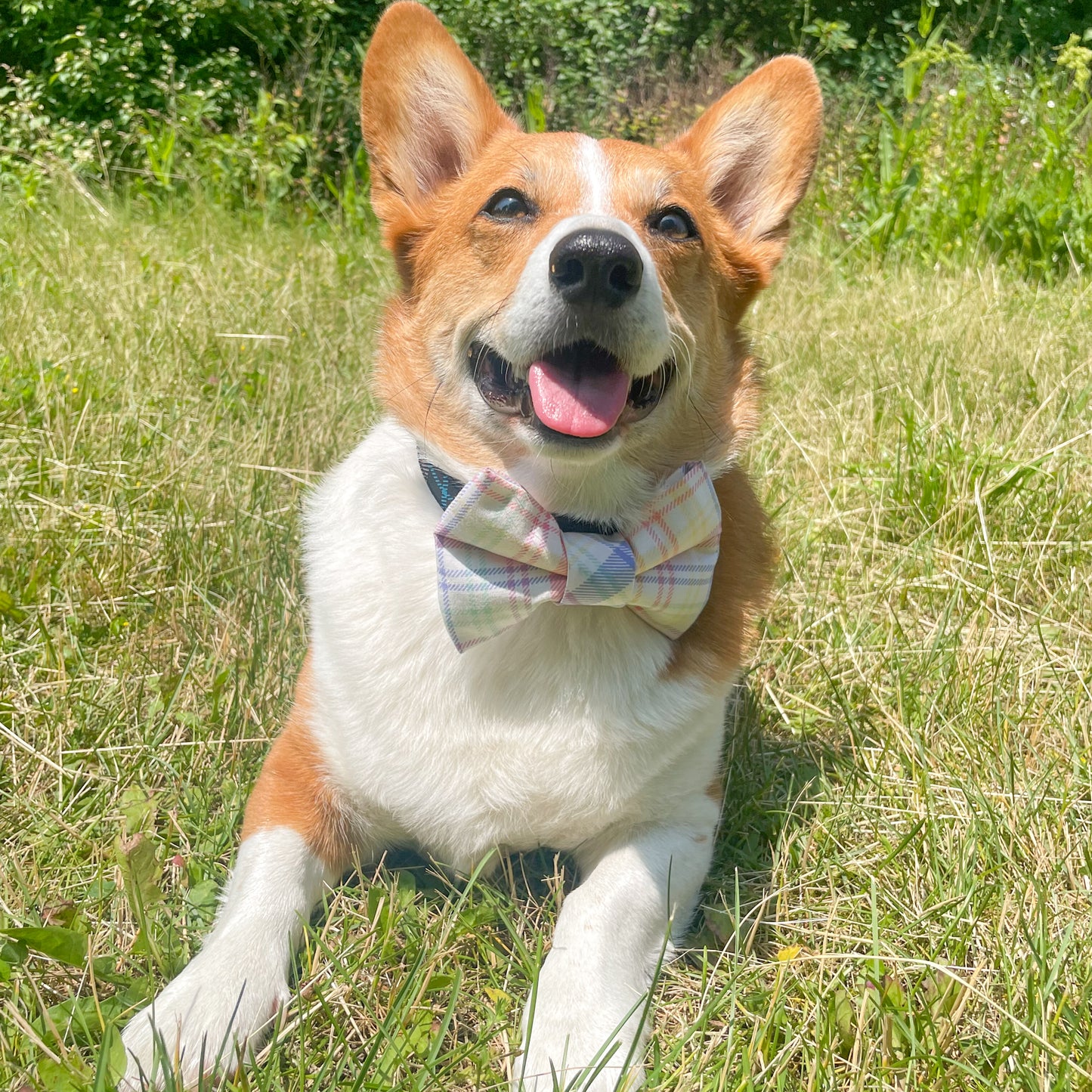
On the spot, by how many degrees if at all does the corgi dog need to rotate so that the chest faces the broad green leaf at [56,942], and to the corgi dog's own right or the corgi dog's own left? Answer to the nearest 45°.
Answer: approximately 45° to the corgi dog's own right

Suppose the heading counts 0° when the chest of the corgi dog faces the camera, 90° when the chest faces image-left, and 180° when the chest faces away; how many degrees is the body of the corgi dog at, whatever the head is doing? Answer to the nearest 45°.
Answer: approximately 0°
